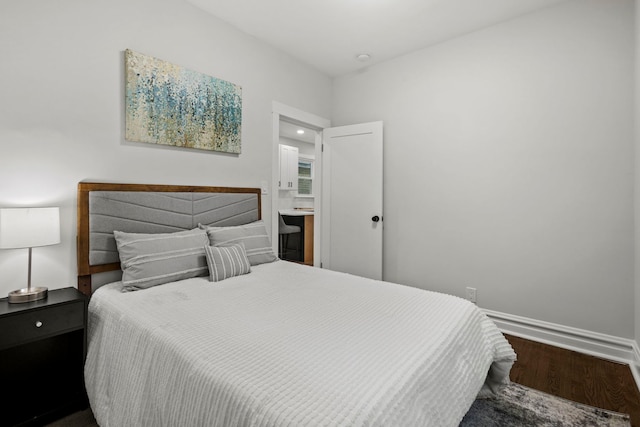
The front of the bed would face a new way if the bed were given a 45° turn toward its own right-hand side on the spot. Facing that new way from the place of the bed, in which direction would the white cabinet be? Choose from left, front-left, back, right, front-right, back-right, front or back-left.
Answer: back

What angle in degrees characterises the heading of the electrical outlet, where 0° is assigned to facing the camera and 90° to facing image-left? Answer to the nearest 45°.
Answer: approximately 45°

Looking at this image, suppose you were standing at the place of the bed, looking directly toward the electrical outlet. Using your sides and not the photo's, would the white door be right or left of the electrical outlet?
left

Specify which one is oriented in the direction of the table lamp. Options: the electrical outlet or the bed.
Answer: the electrical outlet

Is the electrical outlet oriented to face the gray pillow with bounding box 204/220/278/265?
yes

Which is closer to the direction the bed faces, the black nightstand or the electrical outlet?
the electrical outlet

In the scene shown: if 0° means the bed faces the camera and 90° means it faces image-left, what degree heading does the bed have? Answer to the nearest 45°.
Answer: approximately 315°

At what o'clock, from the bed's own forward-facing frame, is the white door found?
The white door is roughly at 8 o'clock from the bed.

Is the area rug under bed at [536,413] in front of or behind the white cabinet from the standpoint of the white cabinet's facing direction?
in front

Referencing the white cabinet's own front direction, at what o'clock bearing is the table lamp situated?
The table lamp is roughly at 2 o'clock from the white cabinet.

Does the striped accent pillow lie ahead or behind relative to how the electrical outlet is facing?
ahead

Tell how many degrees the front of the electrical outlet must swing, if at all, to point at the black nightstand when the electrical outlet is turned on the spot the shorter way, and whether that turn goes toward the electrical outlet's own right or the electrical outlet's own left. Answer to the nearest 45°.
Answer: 0° — it already faces it

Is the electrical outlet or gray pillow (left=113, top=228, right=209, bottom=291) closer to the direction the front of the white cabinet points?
the electrical outlet

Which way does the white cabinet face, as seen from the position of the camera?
facing the viewer and to the right of the viewer
